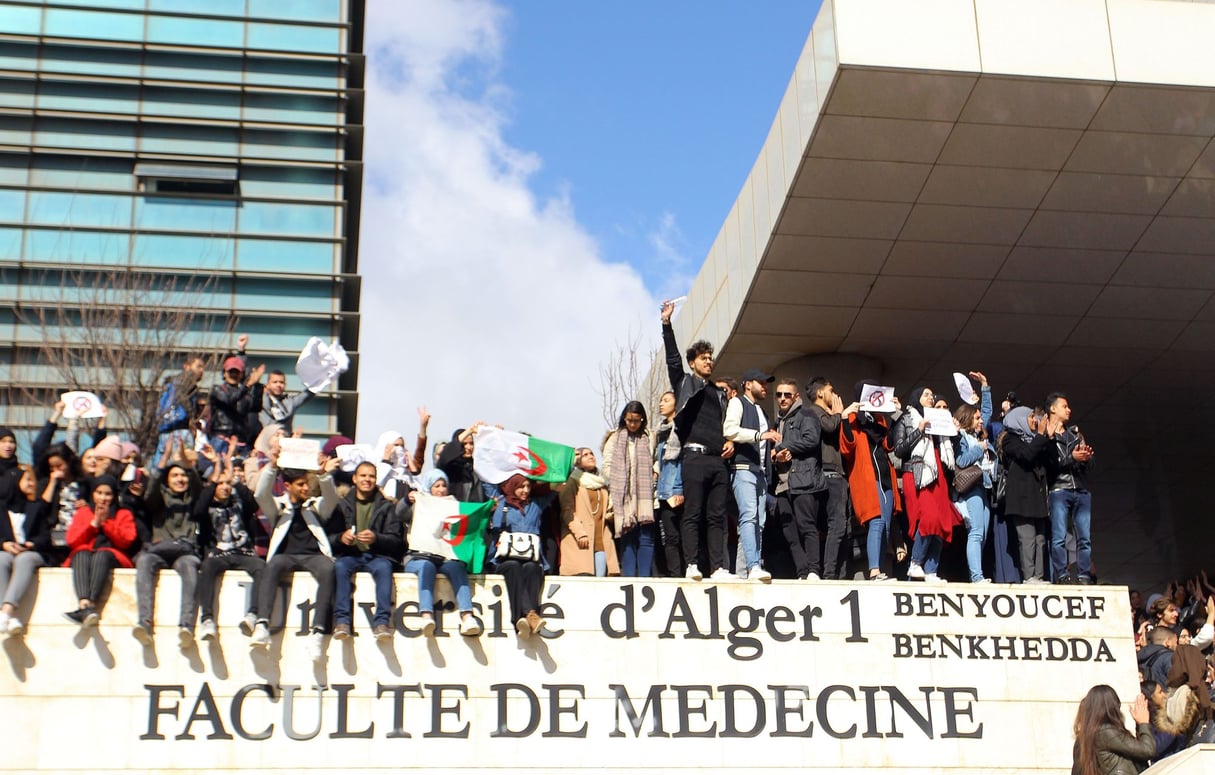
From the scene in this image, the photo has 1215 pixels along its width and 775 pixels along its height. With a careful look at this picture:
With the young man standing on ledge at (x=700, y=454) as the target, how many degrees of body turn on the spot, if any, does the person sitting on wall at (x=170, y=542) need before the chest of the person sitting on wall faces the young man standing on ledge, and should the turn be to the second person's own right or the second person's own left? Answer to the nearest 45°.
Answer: approximately 90° to the second person's own left

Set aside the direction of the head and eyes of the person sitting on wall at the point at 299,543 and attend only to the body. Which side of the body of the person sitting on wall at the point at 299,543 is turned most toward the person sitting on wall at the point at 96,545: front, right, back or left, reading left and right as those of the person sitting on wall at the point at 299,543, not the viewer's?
right

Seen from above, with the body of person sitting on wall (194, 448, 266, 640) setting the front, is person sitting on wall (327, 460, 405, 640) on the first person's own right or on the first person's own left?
on the first person's own left

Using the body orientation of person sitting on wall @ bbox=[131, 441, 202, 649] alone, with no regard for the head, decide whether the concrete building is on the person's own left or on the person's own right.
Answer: on the person's own left

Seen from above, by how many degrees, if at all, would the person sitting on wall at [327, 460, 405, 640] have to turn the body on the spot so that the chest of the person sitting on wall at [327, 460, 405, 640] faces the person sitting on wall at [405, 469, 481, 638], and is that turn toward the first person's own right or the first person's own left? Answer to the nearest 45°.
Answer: approximately 90° to the first person's own left

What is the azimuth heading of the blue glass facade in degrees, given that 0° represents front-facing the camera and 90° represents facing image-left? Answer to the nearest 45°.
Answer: approximately 0°

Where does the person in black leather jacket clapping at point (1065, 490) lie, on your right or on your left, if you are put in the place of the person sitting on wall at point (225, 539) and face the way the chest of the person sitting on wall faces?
on your left

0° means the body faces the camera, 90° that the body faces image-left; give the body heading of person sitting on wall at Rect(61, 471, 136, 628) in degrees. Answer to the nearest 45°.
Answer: approximately 0°
